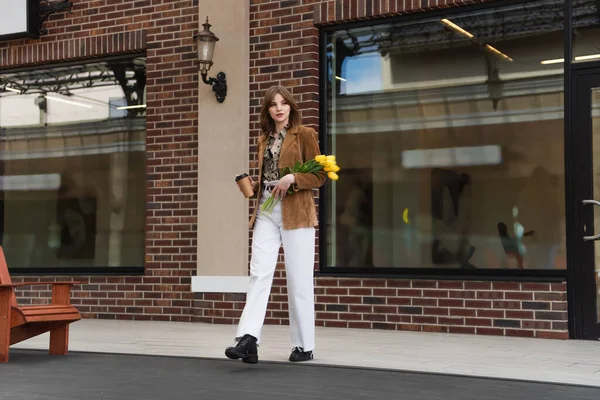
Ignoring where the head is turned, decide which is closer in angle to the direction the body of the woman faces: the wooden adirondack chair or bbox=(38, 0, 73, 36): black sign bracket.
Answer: the wooden adirondack chair

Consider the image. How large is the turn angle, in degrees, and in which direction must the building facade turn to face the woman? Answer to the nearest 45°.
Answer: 0° — it already faces them

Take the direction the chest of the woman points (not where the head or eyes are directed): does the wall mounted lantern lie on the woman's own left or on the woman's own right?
on the woman's own right

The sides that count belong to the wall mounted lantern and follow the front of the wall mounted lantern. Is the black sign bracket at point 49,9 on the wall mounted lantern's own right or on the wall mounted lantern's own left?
on the wall mounted lantern's own right

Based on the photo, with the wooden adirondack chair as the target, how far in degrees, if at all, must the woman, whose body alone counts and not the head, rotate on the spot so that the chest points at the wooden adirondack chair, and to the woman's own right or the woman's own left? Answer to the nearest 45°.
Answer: approximately 45° to the woman's own right

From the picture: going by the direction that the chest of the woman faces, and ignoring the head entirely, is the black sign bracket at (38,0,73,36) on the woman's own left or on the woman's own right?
on the woman's own right
